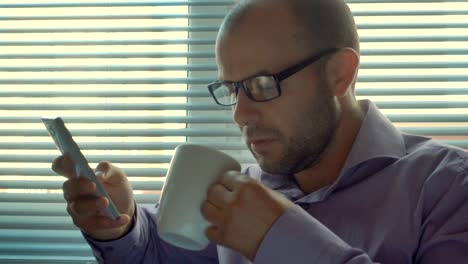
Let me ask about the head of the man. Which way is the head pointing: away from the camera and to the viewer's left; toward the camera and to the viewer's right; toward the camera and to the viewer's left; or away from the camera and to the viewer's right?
toward the camera and to the viewer's left

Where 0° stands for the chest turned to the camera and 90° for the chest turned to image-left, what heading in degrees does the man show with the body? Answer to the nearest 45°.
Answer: approximately 45°
